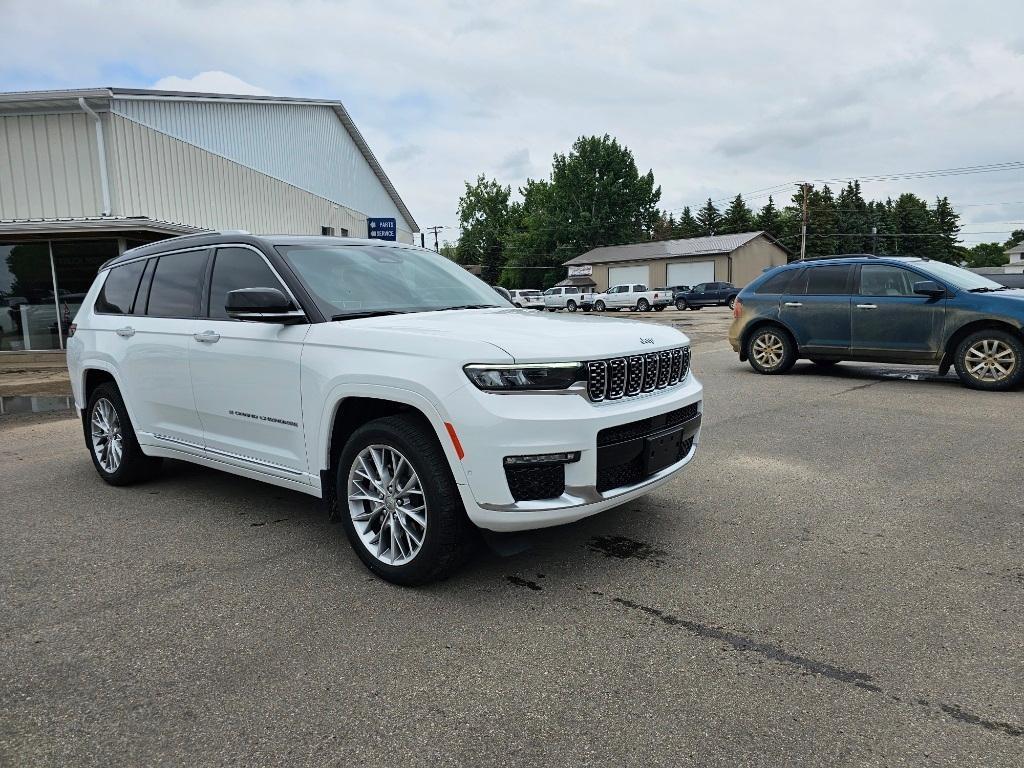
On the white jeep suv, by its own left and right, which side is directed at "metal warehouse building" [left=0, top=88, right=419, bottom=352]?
back

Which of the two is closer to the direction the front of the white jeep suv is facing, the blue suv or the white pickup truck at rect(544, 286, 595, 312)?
the blue suv

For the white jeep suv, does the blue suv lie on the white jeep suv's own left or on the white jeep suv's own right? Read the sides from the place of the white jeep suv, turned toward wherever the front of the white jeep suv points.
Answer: on the white jeep suv's own left

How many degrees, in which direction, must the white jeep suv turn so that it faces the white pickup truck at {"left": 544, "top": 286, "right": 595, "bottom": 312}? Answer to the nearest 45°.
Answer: approximately 135° to its left

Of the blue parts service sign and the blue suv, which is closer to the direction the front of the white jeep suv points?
the blue suv

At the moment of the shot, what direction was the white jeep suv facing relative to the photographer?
facing the viewer and to the right of the viewer

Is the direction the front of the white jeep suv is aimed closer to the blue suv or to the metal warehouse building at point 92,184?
the blue suv

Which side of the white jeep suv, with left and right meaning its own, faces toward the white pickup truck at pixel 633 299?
left

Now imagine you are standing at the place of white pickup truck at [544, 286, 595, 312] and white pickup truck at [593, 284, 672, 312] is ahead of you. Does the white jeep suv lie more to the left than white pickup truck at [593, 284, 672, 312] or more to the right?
right

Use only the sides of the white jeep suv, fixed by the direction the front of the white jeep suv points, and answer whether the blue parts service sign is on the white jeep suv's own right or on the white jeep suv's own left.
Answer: on the white jeep suv's own left
